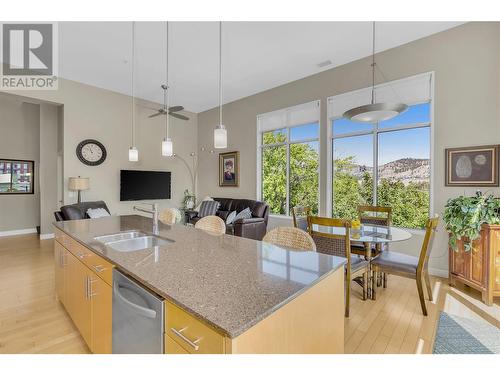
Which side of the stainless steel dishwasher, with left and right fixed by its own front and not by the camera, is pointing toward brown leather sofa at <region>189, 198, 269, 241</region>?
back

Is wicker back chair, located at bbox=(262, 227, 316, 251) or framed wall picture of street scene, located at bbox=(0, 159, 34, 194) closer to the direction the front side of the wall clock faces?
the wicker back chair

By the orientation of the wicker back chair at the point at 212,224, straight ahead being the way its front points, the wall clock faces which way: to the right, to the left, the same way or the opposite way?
to the left

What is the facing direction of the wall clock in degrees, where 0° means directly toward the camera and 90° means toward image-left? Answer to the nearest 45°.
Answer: approximately 0°

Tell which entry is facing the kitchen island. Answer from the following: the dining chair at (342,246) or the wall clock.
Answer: the wall clock

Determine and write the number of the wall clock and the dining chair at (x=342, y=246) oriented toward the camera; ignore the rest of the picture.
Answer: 1

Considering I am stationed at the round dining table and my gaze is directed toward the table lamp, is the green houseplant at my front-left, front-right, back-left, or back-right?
back-right

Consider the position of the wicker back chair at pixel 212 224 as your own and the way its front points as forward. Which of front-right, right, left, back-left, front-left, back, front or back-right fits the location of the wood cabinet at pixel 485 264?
back-left

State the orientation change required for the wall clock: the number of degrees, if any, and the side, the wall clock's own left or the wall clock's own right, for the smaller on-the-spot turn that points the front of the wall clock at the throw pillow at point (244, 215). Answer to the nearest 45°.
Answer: approximately 45° to the wall clock's own left

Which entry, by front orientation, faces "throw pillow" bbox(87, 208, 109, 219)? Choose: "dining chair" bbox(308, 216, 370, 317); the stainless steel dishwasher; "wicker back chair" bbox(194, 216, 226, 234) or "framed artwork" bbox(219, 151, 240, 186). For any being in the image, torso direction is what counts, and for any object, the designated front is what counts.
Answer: the framed artwork

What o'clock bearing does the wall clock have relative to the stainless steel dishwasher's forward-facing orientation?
The wall clock is roughly at 4 o'clock from the stainless steel dishwasher.

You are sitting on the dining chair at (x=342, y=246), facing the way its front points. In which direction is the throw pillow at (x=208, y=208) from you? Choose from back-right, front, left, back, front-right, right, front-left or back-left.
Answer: left

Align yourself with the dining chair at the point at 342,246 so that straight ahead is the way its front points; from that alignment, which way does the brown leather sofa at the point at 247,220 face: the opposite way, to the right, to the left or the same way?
the opposite way

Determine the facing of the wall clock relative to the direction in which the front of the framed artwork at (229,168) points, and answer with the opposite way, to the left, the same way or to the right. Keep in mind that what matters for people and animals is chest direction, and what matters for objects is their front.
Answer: to the left

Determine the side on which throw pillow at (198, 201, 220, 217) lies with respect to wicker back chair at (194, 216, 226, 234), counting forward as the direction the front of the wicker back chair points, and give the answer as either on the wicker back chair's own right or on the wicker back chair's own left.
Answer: on the wicker back chair's own right

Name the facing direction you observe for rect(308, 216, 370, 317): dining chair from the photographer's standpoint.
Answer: facing away from the viewer and to the right of the viewer

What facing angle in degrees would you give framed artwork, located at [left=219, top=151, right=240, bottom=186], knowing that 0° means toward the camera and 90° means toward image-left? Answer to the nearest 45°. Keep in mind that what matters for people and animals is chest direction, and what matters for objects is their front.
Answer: approximately 45°

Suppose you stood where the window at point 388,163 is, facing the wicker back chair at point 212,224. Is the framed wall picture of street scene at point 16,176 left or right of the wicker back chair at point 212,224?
right
